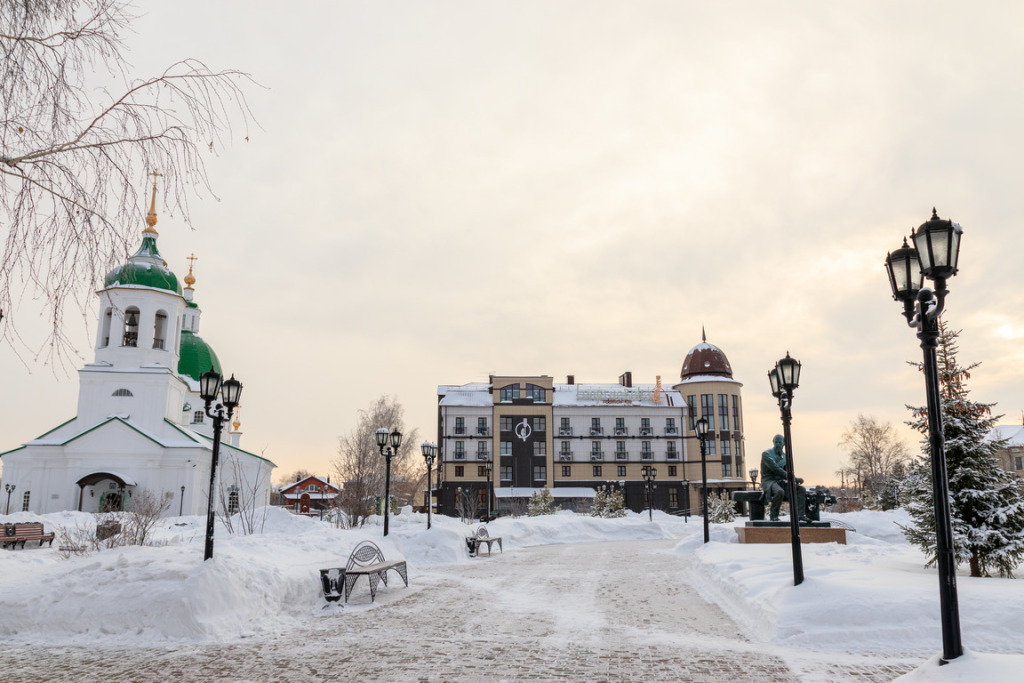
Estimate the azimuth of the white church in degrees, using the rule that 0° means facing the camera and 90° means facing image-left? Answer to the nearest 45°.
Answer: approximately 0°

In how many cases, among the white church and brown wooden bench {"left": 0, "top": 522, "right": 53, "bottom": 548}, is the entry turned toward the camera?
2

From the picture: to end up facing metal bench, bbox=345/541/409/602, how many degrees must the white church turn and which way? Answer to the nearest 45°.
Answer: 0° — it already faces it

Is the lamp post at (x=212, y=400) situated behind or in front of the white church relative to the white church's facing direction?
in front

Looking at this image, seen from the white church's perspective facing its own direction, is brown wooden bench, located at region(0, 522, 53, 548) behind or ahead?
ahead

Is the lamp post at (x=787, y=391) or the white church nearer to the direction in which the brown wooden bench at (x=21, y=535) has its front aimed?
the lamp post

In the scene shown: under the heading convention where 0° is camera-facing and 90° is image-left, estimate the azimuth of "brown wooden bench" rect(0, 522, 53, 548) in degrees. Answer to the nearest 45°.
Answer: approximately 0°
